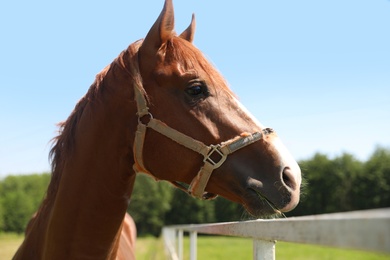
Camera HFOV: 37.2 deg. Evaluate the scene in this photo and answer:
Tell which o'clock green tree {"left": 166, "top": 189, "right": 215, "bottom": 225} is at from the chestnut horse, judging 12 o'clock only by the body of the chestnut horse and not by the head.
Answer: The green tree is roughly at 9 o'clock from the chestnut horse.

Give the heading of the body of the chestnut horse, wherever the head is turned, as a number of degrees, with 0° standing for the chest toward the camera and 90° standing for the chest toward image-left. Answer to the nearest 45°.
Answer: approximately 270°
